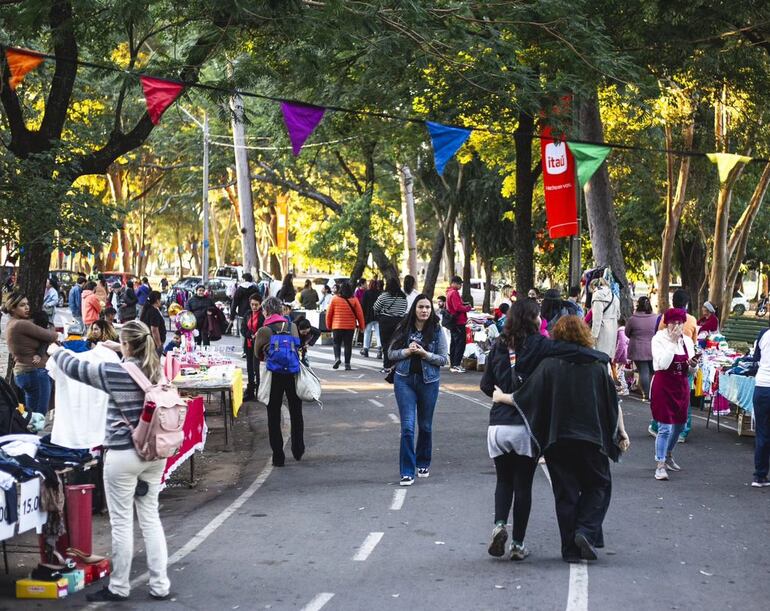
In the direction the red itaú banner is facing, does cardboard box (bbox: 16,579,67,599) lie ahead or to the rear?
ahead

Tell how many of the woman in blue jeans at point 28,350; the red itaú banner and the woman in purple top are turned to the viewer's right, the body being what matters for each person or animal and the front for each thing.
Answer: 1

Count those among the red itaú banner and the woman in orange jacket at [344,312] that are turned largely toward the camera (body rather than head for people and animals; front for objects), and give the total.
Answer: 1

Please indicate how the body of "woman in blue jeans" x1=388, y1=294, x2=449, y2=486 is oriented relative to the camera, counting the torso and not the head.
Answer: toward the camera

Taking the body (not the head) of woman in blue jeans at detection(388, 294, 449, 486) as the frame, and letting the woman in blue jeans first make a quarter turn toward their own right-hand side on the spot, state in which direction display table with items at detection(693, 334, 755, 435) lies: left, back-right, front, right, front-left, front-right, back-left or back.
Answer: back-right

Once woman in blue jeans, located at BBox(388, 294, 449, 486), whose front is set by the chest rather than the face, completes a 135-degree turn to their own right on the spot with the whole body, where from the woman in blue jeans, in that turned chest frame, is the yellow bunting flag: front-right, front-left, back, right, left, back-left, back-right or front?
right

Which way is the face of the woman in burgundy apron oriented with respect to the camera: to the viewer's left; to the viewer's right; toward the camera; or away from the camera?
toward the camera

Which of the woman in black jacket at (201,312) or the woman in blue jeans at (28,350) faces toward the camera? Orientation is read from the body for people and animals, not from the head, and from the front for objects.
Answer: the woman in black jacket

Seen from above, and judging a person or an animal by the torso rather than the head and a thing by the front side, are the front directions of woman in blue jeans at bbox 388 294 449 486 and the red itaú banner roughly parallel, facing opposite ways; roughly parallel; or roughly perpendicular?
roughly parallel

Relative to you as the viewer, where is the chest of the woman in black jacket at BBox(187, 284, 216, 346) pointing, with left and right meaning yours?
facing the viewer

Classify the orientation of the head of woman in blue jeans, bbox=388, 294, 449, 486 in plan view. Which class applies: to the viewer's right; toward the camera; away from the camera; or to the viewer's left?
toward the camera

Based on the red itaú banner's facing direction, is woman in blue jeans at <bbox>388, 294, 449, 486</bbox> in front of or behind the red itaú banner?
in front

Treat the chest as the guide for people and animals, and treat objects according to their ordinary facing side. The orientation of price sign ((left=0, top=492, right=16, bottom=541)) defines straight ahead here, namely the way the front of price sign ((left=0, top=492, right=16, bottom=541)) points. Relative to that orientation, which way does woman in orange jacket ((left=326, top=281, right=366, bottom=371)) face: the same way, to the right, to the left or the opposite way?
the opposite way

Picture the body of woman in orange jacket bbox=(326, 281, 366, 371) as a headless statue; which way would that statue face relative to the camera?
away from the camera
